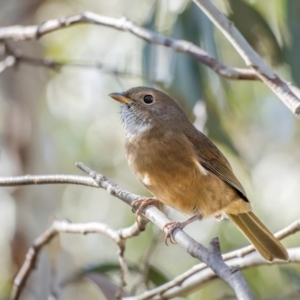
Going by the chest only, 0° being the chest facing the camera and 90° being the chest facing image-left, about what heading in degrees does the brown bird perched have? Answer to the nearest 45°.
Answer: approximately 90°

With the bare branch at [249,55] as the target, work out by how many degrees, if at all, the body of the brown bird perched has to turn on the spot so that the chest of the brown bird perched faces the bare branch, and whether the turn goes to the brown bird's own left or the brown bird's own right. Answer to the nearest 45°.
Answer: approximately 135° to the brown bird's own left
